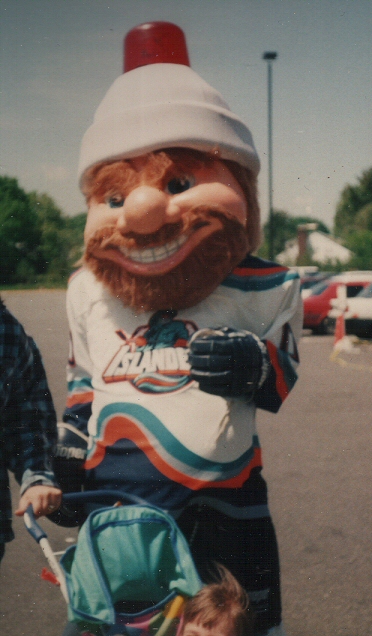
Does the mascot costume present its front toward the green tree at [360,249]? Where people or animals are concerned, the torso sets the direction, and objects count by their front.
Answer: no

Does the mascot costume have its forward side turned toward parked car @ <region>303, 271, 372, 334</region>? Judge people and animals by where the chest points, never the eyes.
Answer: no

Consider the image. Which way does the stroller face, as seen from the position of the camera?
facing the viewer and to the right of the viewer

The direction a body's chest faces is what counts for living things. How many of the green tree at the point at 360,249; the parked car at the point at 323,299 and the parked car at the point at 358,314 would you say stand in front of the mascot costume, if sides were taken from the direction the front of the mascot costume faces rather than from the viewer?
0

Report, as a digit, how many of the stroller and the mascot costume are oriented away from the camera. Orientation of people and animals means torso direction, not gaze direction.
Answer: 0

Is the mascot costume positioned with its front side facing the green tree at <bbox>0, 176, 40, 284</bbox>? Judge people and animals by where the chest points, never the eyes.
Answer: no

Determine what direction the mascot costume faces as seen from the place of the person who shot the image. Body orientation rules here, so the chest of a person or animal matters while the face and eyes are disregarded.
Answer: facing the viewer and to the left of the viewer

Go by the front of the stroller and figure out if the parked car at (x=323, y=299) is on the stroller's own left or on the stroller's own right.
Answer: on the stroller's own left
